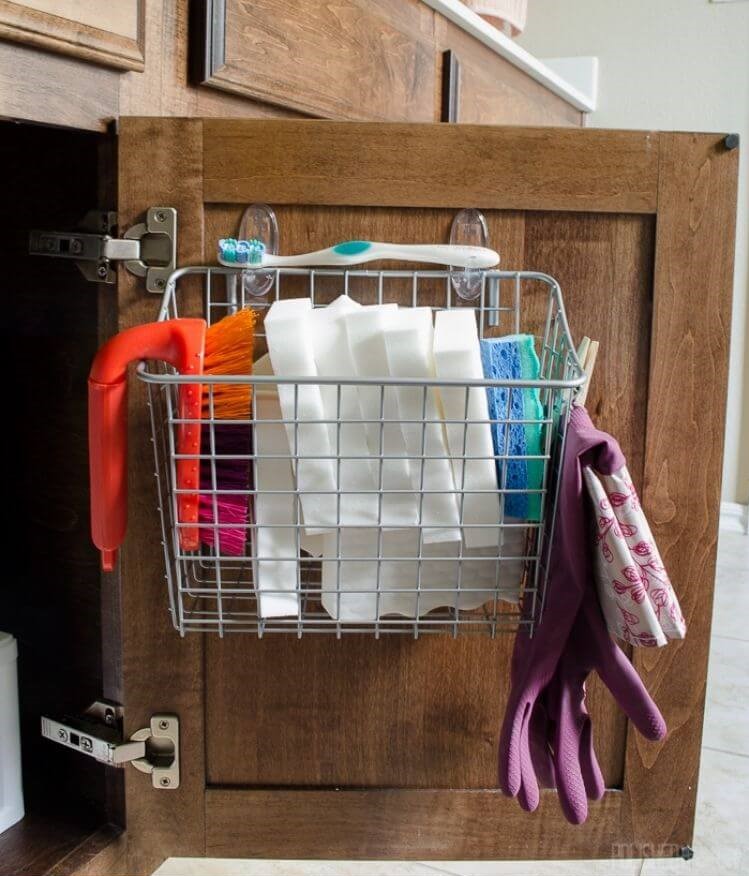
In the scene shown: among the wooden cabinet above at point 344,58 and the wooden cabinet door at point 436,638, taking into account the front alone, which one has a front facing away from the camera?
the wooden cabinet door

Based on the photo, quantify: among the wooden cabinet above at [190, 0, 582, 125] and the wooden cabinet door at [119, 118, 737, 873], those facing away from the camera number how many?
1

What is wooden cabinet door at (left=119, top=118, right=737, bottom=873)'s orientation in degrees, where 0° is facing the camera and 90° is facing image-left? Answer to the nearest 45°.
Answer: approximately 180°
